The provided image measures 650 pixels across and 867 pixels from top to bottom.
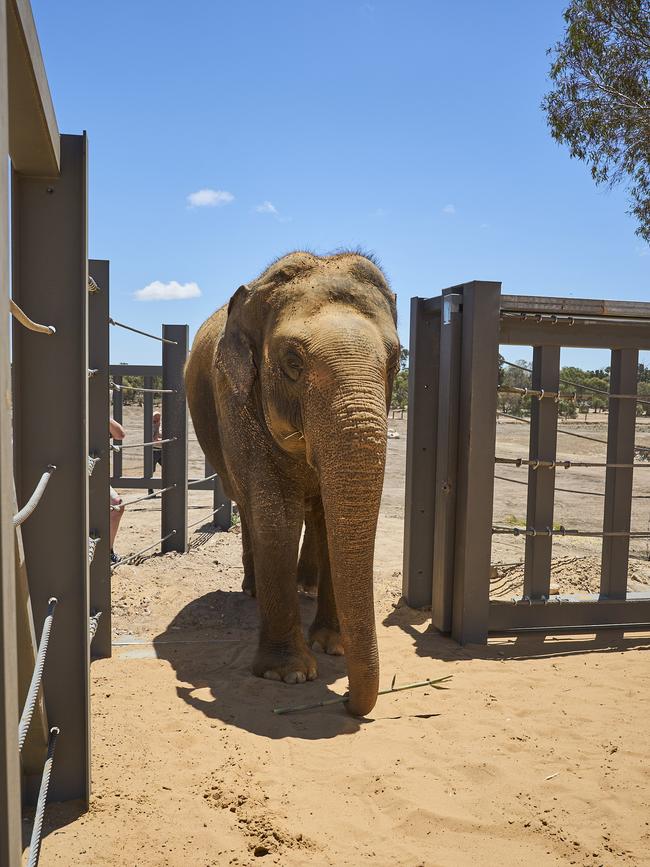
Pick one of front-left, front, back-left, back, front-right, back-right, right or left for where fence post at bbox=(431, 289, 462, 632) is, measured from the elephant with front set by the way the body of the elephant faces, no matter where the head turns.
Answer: left

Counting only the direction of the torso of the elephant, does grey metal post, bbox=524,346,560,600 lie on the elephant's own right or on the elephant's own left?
on the elephant's own left

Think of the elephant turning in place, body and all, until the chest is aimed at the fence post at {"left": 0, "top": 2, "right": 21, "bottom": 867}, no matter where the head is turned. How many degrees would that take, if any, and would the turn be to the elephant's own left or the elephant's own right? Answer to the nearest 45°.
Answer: approximately 45° to the elephant's own right

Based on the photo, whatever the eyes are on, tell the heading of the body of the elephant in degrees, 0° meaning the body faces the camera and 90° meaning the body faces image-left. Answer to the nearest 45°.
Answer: approximately 315°

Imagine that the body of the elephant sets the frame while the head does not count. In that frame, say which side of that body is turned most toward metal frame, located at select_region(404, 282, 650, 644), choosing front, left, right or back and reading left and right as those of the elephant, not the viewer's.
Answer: left

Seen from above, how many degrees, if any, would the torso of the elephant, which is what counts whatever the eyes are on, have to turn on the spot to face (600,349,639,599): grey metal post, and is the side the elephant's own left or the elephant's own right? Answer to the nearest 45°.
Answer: approximately 90° to the elephant's own left

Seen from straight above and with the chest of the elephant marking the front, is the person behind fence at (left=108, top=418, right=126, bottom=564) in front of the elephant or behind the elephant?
behind

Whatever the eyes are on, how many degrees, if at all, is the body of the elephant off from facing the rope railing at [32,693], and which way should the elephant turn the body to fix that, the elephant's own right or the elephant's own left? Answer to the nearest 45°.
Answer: approximately 45° to the elephant's own right

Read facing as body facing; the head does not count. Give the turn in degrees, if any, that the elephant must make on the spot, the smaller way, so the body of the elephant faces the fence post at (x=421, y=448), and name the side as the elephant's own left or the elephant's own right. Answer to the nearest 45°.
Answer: approximately 90° to the elephant's own left
